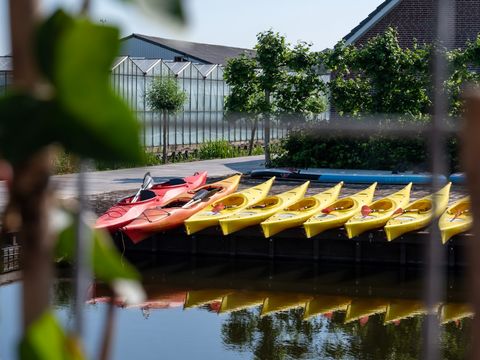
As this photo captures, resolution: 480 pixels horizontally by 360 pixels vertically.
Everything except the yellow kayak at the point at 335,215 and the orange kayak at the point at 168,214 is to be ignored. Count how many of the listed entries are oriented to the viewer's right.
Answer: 0
